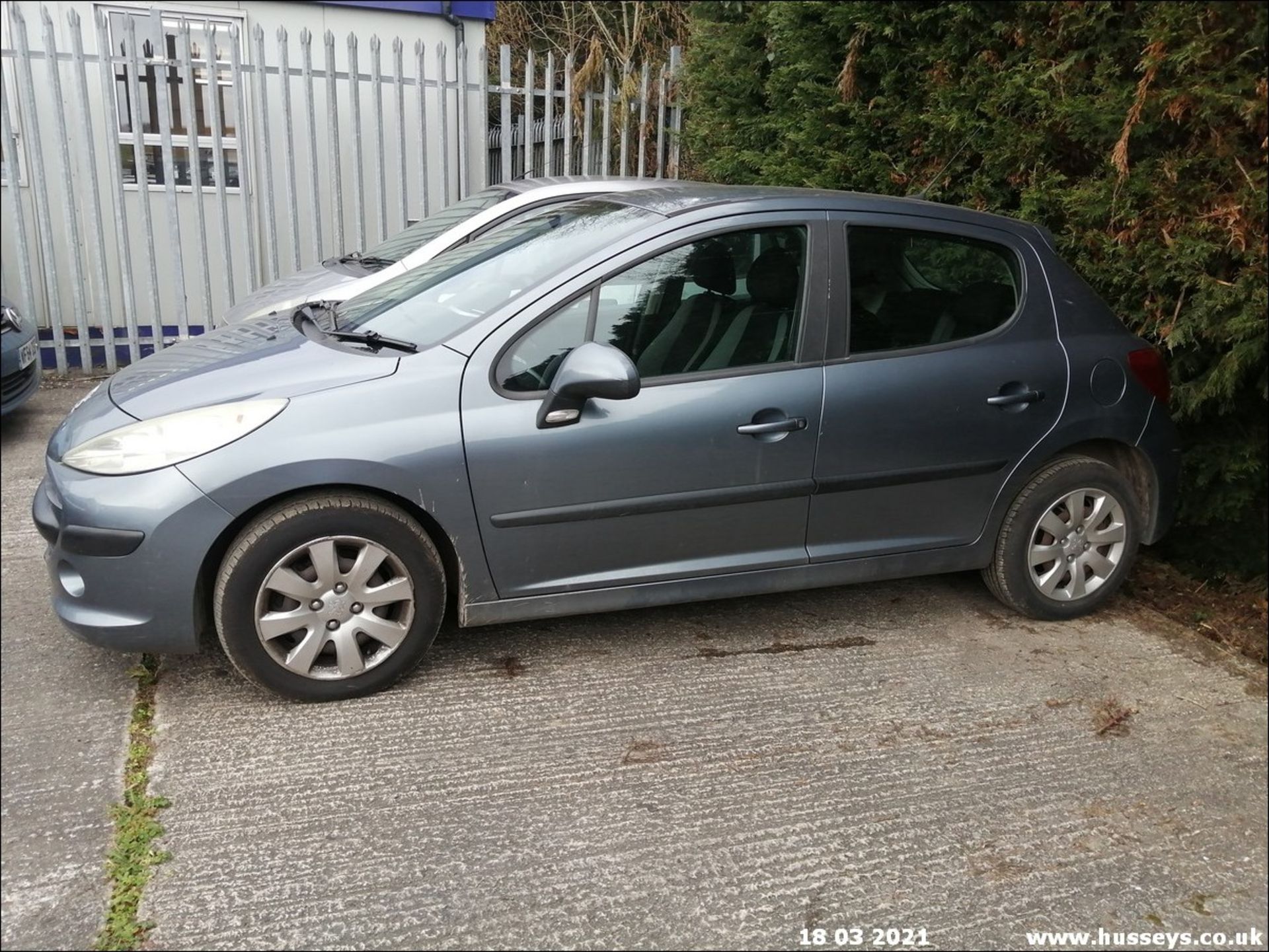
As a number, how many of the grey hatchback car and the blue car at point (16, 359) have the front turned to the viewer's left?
1

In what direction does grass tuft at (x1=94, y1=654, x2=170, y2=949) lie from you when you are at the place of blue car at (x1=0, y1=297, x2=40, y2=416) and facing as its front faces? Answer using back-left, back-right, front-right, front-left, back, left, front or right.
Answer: front-right

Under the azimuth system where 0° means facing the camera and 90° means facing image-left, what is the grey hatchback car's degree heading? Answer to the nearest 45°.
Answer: approximately 90°

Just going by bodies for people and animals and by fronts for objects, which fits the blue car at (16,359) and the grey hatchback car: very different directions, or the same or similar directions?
very different directions

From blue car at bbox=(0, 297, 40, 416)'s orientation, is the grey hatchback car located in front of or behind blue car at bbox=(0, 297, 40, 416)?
in front

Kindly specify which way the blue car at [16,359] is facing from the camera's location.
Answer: facing the viewer and to the right of the viewer
